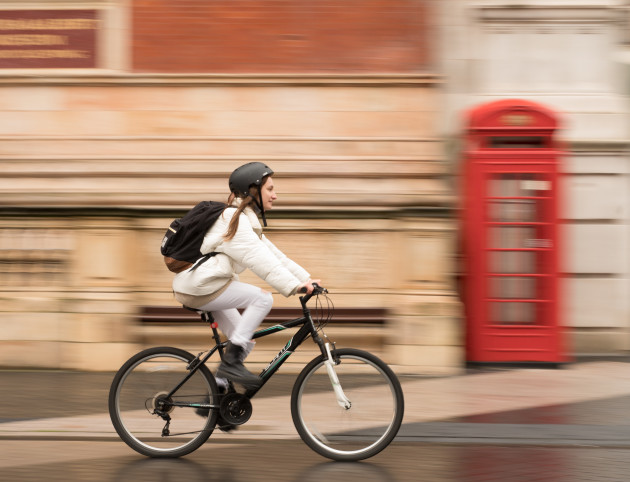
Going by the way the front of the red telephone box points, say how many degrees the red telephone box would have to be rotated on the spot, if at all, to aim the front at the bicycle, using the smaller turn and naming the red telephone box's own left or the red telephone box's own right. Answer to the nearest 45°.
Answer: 0° — it already faces it

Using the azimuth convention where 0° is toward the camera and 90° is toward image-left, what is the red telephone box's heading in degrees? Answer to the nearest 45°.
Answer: approximately 0°

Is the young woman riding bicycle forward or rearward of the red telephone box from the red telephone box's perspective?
forward

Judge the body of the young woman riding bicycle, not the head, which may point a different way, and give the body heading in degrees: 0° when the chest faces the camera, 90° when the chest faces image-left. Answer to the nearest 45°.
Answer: approximately 270°

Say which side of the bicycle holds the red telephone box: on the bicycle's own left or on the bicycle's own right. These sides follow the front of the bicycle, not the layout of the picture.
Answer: on the bicycle's own left

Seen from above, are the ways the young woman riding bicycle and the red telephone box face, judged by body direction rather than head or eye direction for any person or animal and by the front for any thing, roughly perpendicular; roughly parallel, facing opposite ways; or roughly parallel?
roughly perpendicular

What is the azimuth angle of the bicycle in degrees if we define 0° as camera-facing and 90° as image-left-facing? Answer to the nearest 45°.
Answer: approximately 270°

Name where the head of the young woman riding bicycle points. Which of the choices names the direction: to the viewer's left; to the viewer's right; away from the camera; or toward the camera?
to the viewer's right
